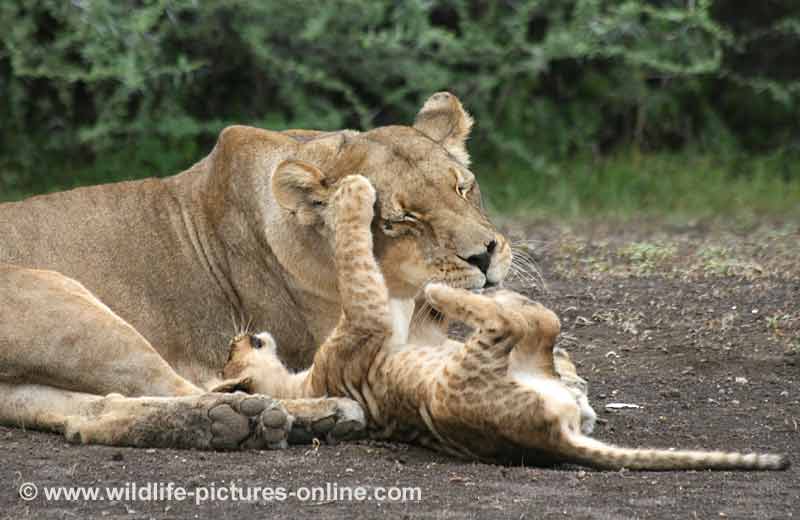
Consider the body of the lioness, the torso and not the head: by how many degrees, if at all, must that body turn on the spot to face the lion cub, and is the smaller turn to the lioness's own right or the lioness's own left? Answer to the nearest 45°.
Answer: approximately 45° to the lioness's own right

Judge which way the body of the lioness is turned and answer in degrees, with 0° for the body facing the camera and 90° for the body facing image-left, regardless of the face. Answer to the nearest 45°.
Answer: approximately 270°

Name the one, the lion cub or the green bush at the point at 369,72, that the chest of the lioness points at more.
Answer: the lion cub

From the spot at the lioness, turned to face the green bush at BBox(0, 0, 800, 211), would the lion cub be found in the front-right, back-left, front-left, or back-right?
back-right
